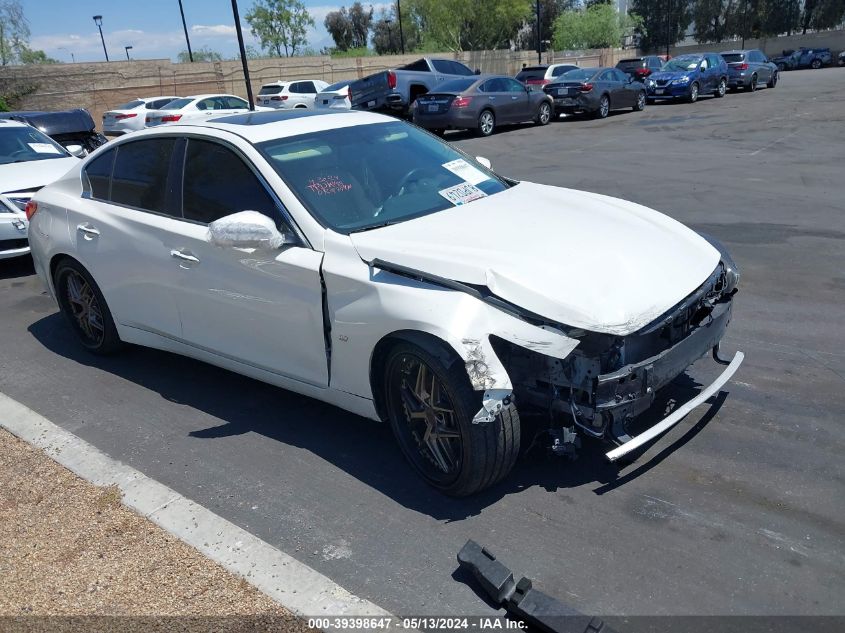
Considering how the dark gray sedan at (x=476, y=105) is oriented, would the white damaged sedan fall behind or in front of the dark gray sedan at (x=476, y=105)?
behind

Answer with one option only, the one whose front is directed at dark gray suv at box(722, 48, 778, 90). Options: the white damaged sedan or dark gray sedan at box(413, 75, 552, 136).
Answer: dark gray sedan at box(413, 75, 552, 136)

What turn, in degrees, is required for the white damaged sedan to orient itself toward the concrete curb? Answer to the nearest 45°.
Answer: approximately 90° to its right

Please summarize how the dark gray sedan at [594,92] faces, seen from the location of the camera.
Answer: facing away from the viewer and to the right of the viewer

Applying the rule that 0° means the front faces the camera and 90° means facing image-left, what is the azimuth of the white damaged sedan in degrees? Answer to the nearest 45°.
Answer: approximately 315°

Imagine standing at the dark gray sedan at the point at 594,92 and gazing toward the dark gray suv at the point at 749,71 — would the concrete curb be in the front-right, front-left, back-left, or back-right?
back-right

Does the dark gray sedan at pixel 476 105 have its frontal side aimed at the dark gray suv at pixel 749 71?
yes

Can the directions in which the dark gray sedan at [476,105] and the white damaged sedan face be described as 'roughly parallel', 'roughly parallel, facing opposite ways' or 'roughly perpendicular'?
roughly perpendicular
